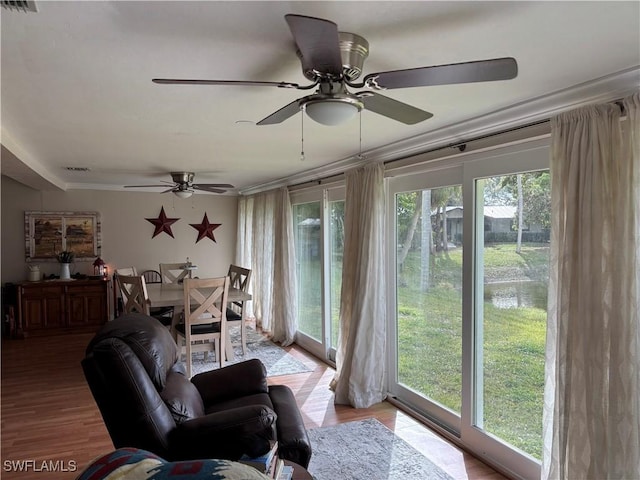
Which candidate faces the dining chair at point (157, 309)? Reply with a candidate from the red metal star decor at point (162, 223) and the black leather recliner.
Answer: the red metal star decor

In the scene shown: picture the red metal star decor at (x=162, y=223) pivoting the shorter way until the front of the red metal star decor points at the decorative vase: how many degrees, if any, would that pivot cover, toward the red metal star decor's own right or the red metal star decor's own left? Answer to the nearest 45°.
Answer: approximately 90° to the red metal star decor's own right

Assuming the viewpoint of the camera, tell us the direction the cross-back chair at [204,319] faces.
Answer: facing away from the viewer and to the left of the viewer

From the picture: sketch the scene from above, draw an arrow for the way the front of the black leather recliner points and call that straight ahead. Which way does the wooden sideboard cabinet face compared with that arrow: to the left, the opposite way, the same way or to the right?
to the right

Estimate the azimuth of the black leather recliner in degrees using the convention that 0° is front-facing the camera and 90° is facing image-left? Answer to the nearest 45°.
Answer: approximately 270°

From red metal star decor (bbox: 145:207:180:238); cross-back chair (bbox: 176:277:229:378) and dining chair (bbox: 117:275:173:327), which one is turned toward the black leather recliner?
the red metal star decor

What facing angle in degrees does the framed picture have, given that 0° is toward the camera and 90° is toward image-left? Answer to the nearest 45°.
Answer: approximately 0°

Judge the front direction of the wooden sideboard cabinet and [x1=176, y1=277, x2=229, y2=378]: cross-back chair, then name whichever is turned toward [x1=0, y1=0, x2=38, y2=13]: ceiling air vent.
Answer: the wooden sideboard cabinet
